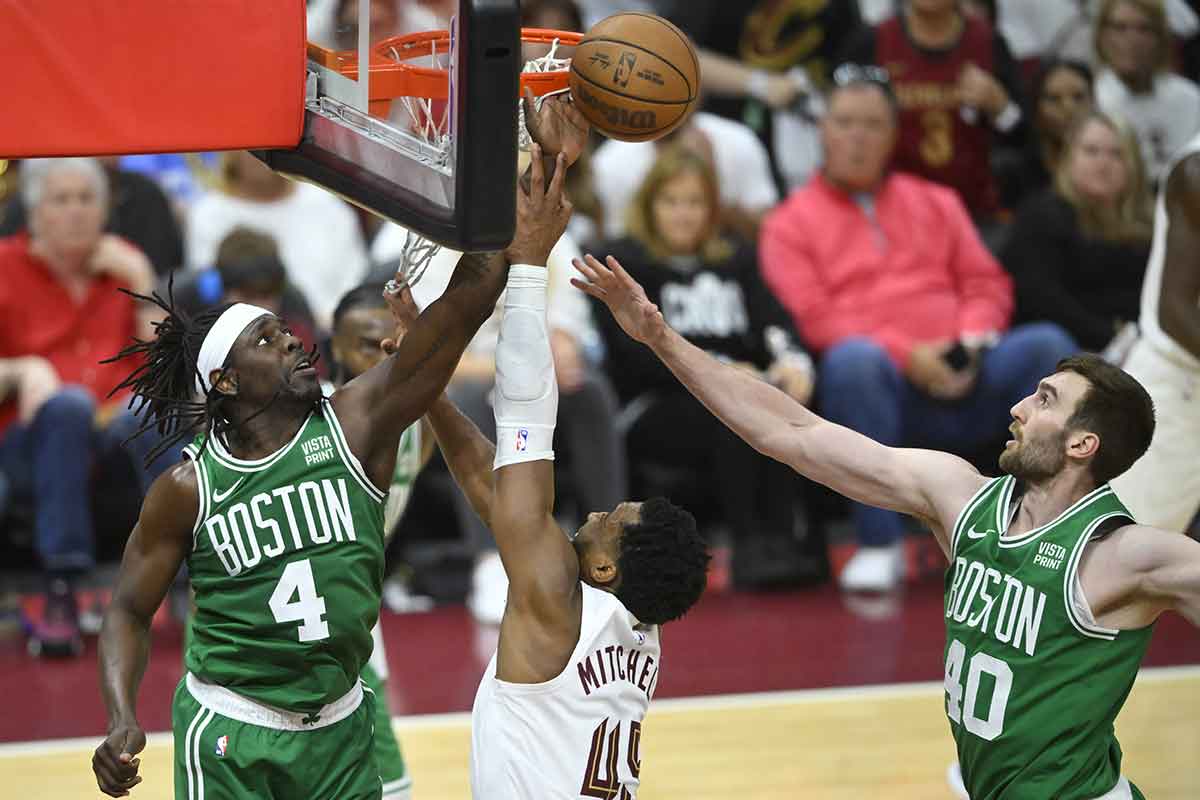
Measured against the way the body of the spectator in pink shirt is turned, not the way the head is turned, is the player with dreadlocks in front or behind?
in front

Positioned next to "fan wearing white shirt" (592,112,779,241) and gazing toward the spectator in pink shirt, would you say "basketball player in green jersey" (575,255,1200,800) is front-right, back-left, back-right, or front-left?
front-right

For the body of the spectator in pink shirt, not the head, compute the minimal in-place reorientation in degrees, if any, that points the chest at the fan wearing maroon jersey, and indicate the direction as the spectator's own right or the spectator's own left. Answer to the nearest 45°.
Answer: approximately 180°

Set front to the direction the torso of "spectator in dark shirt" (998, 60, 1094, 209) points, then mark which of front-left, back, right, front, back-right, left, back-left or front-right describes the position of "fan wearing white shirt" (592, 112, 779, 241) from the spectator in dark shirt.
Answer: front-right

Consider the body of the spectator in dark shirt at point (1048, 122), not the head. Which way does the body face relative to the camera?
toward the camera

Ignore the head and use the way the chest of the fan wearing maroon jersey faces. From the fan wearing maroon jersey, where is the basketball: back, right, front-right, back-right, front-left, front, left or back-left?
front

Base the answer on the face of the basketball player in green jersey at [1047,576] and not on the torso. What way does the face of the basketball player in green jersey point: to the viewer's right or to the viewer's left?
to the viewer's left

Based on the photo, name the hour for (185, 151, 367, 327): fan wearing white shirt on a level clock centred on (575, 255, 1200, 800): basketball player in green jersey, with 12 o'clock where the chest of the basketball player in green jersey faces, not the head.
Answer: The fan wearing white shirt is roughly at 3 o'clock from the basketball player in green jersey.

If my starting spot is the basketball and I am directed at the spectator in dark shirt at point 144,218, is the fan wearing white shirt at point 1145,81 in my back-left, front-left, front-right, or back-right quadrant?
front-right

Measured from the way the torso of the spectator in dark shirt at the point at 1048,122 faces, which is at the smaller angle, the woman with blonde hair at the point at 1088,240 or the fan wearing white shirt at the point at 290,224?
the woman with blonde hair

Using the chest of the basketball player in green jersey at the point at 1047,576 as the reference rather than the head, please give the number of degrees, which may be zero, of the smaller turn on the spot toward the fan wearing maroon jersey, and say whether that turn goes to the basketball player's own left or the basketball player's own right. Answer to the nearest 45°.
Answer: approximately 135° to the basketball player's own right

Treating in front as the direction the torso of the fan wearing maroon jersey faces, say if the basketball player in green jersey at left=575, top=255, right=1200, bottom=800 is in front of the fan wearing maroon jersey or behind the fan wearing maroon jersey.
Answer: in front

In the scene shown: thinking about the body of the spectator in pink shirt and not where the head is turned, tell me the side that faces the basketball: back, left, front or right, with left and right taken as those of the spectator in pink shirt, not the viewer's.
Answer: front

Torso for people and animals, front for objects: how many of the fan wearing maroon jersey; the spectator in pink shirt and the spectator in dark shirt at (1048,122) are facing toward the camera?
3

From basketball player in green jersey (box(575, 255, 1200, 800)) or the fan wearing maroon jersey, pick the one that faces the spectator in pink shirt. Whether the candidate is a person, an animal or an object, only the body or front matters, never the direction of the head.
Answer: the fan wearing maroon jersey

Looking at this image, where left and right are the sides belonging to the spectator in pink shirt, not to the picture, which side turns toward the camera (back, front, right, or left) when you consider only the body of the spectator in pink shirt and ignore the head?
front

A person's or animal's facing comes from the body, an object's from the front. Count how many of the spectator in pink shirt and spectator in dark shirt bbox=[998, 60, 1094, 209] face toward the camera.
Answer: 2
